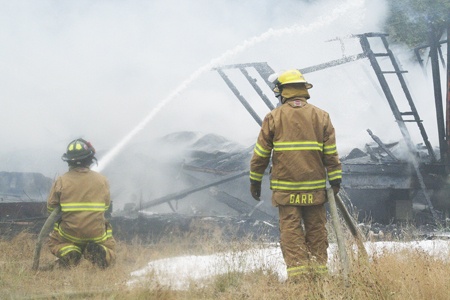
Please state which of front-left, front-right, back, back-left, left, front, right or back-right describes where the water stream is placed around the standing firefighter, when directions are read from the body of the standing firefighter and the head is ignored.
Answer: front

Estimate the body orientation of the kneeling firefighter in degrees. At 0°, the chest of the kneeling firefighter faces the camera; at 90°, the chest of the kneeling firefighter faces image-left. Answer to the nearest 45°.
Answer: approximately 180°

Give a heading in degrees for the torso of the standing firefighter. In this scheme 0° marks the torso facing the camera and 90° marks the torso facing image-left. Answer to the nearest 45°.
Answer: approximately 180°

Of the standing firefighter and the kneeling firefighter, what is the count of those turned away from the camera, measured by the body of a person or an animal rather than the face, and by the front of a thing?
2

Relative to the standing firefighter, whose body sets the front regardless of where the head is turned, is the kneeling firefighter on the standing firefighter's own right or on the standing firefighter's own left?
on the standing firefighter's own left

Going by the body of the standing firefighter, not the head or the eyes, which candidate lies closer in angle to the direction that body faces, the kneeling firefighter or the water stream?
the water stream

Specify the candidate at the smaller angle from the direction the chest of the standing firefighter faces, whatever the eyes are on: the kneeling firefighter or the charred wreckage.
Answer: the charred wreckage

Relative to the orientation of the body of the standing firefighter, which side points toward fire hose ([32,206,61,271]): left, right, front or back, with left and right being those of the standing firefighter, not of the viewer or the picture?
left

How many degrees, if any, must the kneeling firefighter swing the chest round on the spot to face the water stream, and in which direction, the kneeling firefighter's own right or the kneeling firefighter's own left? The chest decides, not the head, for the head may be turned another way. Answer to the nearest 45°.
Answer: approximately 45° to the kneeling firefighter's own right

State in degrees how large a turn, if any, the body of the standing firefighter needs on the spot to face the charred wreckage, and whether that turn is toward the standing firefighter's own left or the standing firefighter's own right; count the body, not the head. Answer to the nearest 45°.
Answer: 0° — they already face it
